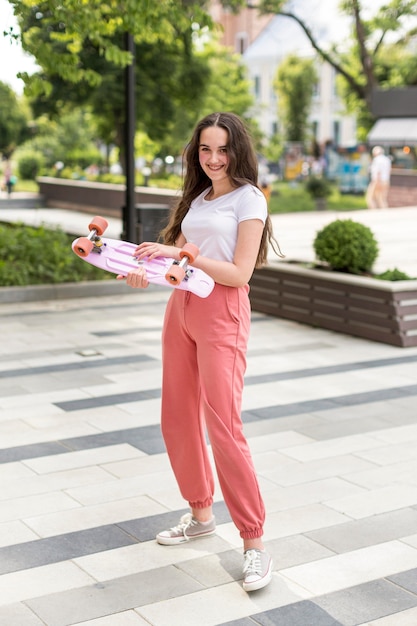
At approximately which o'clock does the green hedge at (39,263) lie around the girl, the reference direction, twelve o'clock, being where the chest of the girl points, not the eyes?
The green hedge is roughly at 4 o'clock from the girl.

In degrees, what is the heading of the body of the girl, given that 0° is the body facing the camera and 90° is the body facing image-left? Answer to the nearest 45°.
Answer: approximately 45°

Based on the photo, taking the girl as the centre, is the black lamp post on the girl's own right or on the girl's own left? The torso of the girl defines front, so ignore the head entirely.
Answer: on the girl's own right

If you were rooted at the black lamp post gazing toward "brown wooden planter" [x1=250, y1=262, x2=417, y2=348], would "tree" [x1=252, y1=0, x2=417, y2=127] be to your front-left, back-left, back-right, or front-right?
back-left

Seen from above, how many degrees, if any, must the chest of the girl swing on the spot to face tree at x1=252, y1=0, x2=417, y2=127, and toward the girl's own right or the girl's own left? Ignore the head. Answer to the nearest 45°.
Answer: approximately 135° to the girl's own right

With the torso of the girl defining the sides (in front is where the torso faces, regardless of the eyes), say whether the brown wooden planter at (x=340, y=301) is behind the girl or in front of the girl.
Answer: behind

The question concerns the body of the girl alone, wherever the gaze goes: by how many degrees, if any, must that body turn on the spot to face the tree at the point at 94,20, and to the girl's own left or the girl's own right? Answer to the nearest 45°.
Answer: approximately 135° to the girl's own right
